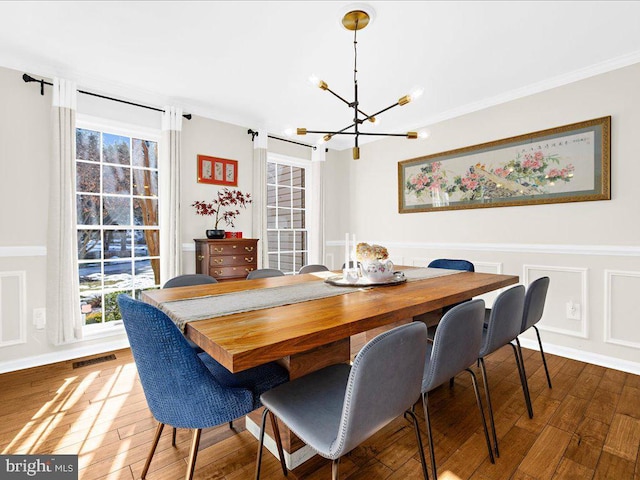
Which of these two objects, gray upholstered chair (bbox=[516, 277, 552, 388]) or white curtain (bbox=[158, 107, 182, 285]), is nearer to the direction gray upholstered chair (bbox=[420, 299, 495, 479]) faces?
the white curtain

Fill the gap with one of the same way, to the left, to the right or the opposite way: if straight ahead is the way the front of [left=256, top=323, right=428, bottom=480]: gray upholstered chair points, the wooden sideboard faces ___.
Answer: the opposite way

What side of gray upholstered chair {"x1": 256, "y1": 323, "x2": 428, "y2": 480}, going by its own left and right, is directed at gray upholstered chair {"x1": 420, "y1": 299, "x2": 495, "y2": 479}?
right

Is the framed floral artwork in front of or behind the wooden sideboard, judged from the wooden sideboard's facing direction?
in front

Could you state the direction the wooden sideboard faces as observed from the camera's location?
facing the viewer and to the right of the viewer

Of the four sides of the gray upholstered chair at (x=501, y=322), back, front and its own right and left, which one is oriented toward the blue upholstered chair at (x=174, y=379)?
left

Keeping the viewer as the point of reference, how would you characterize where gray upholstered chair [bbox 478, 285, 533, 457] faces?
facing away from the viewer and to the left of the viewer

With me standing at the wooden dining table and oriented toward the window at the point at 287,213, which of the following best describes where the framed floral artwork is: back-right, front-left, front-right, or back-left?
front-right

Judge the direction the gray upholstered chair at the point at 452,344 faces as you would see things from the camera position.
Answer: facing away from the viewer and to the left of the viewer

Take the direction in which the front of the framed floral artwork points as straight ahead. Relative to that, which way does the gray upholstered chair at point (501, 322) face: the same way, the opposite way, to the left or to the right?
to the right

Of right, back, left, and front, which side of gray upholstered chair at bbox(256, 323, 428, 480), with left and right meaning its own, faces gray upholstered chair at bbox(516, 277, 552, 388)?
right

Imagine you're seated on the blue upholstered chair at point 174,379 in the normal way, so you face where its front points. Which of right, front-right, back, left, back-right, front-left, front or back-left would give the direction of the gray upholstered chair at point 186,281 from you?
front-left

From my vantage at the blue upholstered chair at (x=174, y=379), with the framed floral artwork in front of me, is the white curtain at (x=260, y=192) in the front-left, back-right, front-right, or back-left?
front-left

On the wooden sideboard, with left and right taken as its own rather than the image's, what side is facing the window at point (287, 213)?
left

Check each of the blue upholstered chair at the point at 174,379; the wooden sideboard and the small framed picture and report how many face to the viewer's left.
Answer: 0

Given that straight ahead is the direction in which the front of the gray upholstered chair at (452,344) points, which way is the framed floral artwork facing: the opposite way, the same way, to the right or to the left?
to the left
